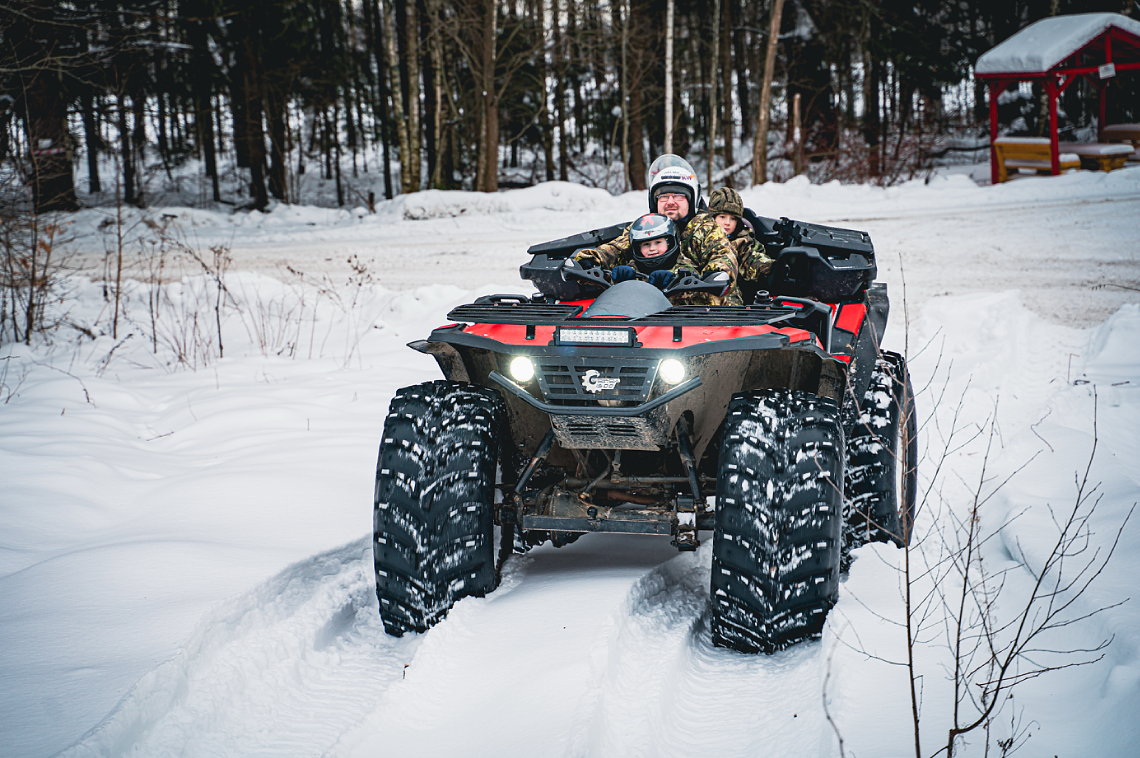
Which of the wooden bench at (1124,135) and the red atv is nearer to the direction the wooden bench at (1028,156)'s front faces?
the wooden bench

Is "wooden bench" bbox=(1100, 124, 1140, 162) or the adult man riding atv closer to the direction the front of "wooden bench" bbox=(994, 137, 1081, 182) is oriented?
the wooden bench

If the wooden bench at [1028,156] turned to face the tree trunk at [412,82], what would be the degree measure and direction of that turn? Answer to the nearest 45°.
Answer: approximately 135° to its left

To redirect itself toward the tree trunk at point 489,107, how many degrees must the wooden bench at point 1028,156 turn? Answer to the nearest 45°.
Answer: approximately 135° to its left

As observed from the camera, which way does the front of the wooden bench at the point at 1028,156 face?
facing away from the viewer and to the right of the viewer
